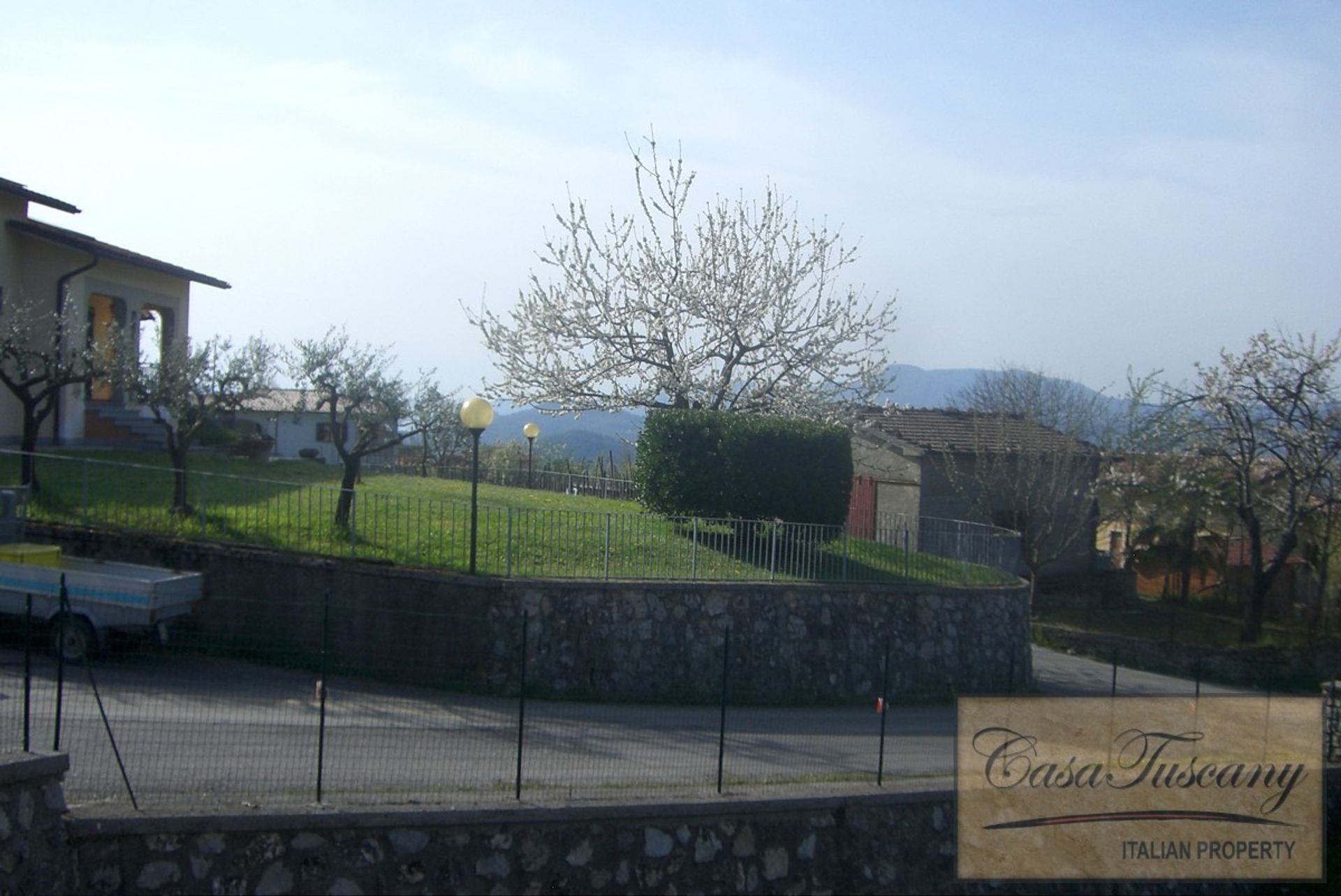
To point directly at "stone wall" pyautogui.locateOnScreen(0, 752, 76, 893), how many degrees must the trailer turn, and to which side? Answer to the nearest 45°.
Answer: approximately 135° to its left

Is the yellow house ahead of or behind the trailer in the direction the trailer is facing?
ahead

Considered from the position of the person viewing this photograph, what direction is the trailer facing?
facing away from the viewer and to the left of the viewer

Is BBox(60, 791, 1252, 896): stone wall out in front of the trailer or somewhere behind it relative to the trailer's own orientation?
behind

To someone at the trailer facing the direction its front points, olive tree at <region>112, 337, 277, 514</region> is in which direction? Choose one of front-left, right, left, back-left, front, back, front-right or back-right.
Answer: front-right

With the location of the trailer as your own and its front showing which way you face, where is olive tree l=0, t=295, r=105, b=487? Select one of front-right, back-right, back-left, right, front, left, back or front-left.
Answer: front-right

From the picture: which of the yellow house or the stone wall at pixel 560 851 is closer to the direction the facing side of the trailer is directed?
the yellow house

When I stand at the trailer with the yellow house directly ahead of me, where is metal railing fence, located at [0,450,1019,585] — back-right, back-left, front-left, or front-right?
front-right

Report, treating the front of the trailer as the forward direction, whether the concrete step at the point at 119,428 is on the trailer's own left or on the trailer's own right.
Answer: on the trailer's own right

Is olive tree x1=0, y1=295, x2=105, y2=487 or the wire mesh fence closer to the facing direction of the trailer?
the olive tree
